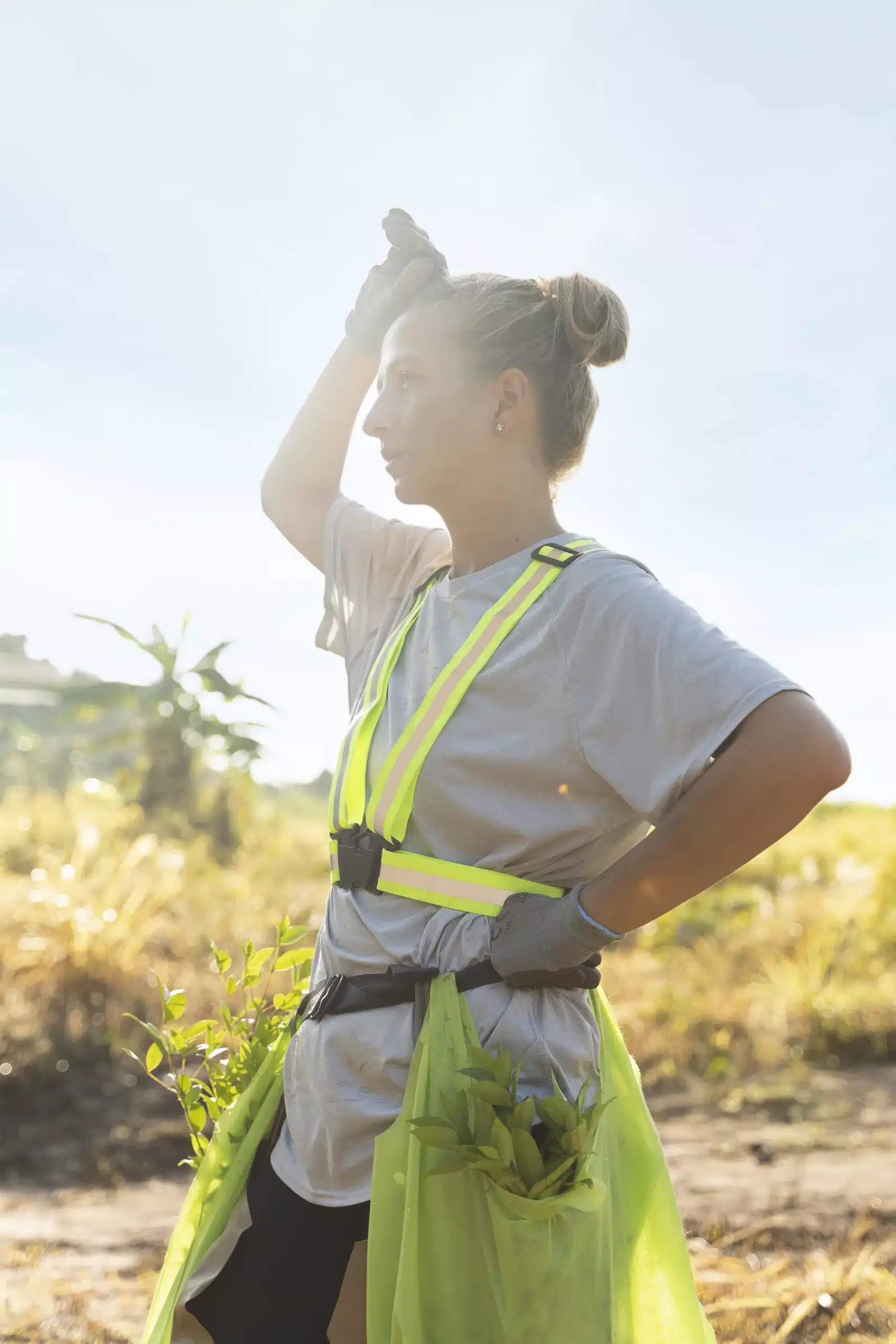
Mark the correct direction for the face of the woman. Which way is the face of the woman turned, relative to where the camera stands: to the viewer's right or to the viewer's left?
to the viewer's left

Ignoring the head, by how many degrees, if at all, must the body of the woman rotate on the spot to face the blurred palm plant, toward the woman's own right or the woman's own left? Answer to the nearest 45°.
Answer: approximately 135° to the woman's own right
